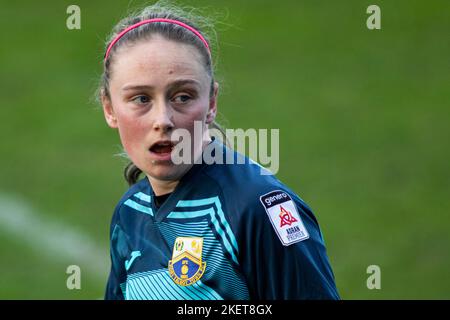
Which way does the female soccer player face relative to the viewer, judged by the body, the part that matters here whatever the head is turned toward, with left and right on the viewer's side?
facing the viewer and to the left of the viewer
